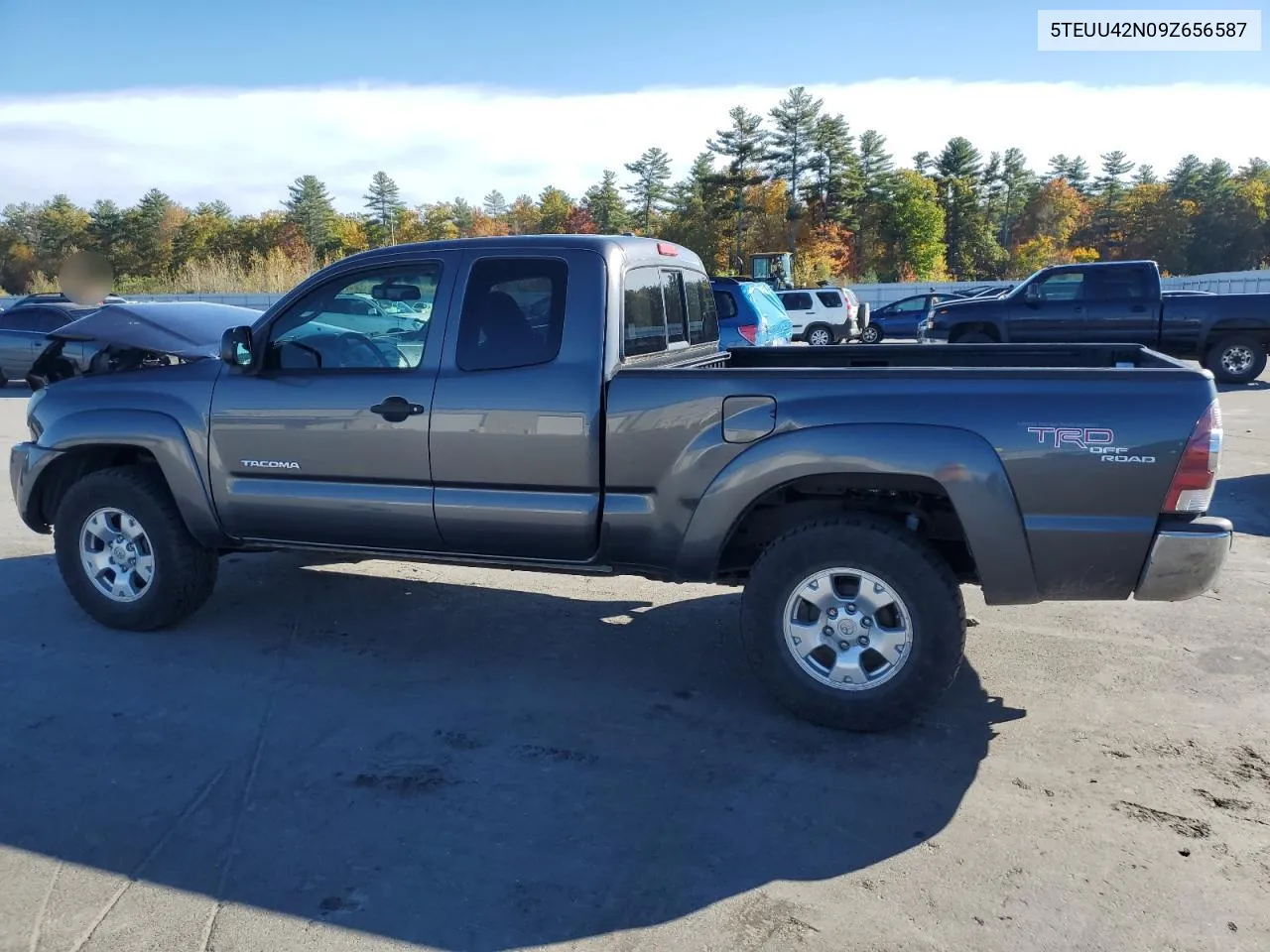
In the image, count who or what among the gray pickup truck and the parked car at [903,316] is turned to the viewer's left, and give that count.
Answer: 2

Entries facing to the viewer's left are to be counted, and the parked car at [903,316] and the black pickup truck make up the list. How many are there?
2

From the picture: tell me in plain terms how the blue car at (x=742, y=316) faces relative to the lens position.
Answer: facing away from the viewer and to the left of the viewer

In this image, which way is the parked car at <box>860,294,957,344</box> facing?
to the viewer's left

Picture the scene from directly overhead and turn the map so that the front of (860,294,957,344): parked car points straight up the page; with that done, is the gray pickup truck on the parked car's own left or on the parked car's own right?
on the parked car's own left

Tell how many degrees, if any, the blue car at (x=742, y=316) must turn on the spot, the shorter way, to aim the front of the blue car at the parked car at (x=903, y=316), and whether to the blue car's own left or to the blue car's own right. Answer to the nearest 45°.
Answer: approximately 45° to the blue car's own right

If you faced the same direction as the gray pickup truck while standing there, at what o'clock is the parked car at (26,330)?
The parked car is roughly at 2 o'clock from the gray pickup truck.

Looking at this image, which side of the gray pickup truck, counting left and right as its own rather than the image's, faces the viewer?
left

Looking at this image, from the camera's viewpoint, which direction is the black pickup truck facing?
to the viewer's left

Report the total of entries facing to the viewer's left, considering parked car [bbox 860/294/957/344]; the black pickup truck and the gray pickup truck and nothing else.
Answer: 3

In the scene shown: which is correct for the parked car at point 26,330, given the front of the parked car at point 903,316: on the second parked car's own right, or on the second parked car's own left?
on the second parked car's own left
